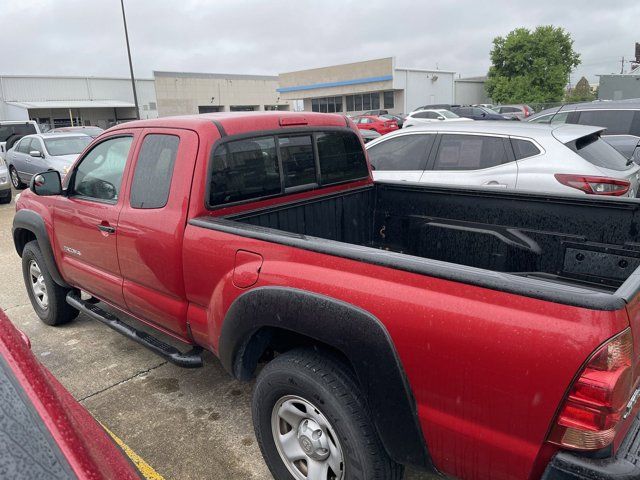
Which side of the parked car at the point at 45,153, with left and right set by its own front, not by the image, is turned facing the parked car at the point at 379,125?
left

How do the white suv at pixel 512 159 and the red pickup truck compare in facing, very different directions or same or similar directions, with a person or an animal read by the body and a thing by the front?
same or similar directions

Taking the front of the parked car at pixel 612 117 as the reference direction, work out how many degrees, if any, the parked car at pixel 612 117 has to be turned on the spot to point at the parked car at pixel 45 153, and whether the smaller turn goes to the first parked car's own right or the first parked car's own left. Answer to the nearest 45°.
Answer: approximately 45° to the first parked car's own left

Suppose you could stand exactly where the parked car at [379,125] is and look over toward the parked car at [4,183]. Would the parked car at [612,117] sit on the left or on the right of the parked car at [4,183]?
left

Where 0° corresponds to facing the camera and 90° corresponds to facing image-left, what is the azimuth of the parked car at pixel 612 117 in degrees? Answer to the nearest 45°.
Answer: approximately 135°

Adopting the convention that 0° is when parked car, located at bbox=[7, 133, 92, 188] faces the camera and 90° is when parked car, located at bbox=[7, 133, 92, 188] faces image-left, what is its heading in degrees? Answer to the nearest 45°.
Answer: approximately 315°

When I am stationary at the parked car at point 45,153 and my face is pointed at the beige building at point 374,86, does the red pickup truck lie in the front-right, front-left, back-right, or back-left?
back-right

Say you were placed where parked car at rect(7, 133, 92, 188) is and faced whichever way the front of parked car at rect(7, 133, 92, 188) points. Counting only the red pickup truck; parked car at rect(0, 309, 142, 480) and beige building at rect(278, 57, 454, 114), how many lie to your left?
1

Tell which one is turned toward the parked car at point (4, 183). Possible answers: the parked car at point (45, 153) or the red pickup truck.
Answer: the red pickup truck

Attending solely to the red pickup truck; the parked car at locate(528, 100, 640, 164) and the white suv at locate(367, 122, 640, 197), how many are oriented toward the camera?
0

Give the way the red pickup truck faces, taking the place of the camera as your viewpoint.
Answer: facing away from the viewer and to the left of the viewer

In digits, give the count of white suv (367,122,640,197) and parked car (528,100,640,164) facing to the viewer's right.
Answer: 0

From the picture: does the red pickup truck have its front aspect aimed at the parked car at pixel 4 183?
yes

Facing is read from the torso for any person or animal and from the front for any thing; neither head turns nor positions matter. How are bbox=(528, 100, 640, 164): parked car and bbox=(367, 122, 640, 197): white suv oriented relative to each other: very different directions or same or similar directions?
same or similar directions

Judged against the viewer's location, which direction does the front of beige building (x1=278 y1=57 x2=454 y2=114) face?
facing the viewer and to the left of the viewer

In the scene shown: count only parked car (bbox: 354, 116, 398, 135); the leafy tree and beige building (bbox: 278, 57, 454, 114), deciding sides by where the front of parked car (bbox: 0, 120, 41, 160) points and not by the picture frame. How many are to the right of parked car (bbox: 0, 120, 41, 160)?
0
